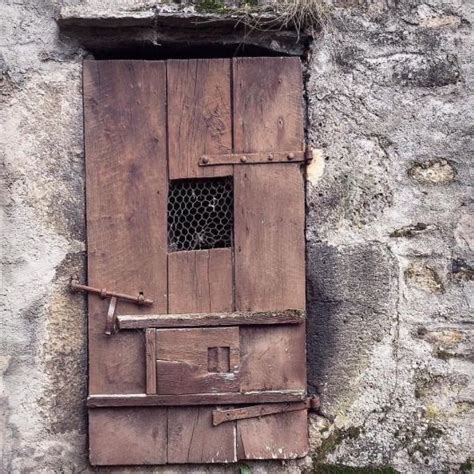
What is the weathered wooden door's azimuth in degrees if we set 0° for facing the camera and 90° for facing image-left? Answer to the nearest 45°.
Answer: approximately 0°
